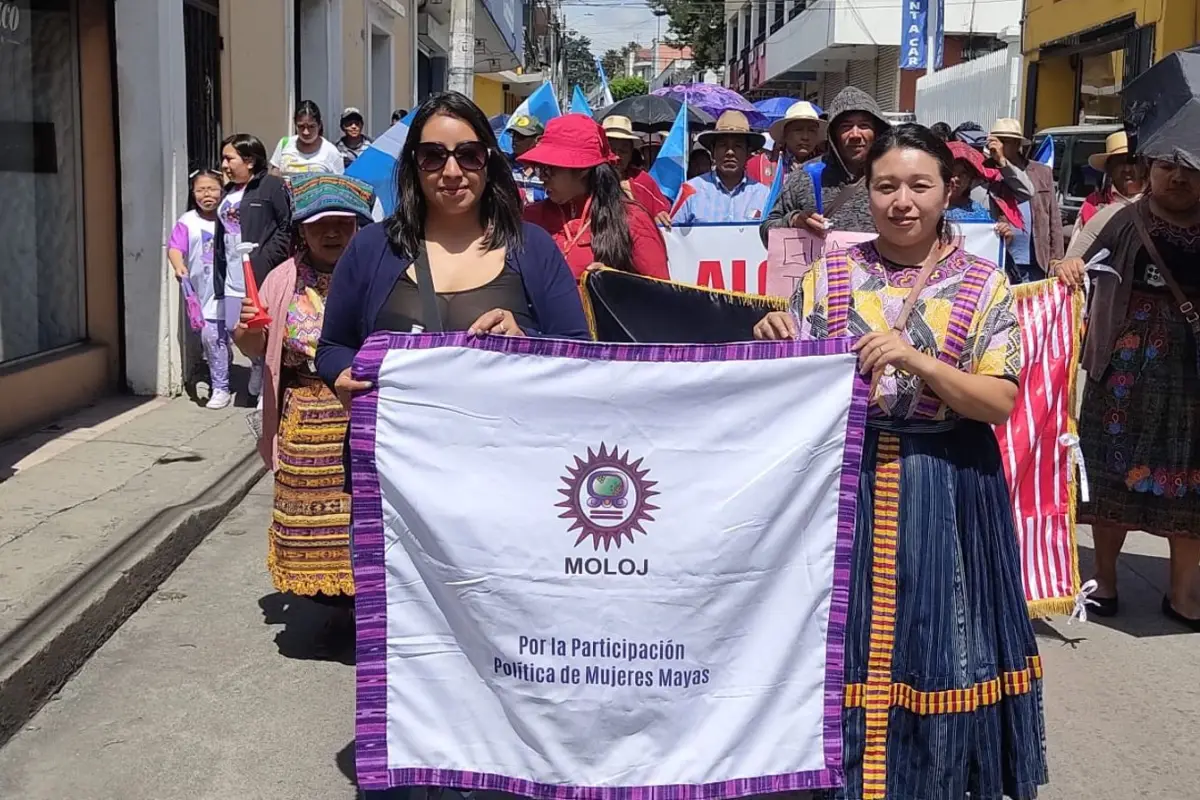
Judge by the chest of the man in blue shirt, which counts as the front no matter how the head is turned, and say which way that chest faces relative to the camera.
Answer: toward the camera

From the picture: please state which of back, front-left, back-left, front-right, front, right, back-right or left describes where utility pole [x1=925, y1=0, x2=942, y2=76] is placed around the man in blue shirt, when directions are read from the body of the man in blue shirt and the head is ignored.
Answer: back

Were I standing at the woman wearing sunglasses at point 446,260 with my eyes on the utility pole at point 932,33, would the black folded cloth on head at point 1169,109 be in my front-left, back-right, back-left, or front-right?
front-right

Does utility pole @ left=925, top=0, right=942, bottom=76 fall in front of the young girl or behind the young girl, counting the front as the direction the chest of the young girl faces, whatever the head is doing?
behind

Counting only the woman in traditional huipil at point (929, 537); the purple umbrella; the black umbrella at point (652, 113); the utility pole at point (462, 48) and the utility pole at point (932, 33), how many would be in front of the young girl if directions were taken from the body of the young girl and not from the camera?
1

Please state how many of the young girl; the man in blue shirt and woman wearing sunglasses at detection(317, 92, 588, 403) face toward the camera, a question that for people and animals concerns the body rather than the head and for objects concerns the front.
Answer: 3

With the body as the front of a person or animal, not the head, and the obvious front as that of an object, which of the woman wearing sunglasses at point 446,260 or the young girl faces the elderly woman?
the young girl

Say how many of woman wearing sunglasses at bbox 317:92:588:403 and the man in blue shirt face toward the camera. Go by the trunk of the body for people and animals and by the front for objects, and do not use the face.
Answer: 2

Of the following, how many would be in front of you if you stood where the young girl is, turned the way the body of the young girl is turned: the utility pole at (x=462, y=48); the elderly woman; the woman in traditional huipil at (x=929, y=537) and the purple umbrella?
2

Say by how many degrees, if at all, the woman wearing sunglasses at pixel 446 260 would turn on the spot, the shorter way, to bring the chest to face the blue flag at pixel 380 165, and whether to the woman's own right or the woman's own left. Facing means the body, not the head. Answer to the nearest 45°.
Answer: approximately 180°

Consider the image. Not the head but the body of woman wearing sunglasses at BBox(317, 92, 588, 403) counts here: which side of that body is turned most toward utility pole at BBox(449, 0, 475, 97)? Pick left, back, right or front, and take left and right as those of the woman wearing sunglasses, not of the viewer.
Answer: back

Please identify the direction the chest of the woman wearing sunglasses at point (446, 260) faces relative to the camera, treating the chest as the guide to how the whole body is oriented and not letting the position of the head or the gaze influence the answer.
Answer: toward the camera

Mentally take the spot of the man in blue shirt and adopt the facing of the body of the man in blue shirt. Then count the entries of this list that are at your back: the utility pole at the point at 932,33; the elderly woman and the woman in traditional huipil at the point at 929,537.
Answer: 1

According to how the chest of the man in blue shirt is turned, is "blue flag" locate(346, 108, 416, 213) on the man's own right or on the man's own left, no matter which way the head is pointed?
on the man's own right

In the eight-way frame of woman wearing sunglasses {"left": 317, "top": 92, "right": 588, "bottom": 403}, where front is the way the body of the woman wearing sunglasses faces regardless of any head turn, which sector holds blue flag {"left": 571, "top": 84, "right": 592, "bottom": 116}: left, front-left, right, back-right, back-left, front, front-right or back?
back

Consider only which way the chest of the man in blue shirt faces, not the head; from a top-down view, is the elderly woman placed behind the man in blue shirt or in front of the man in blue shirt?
in front
